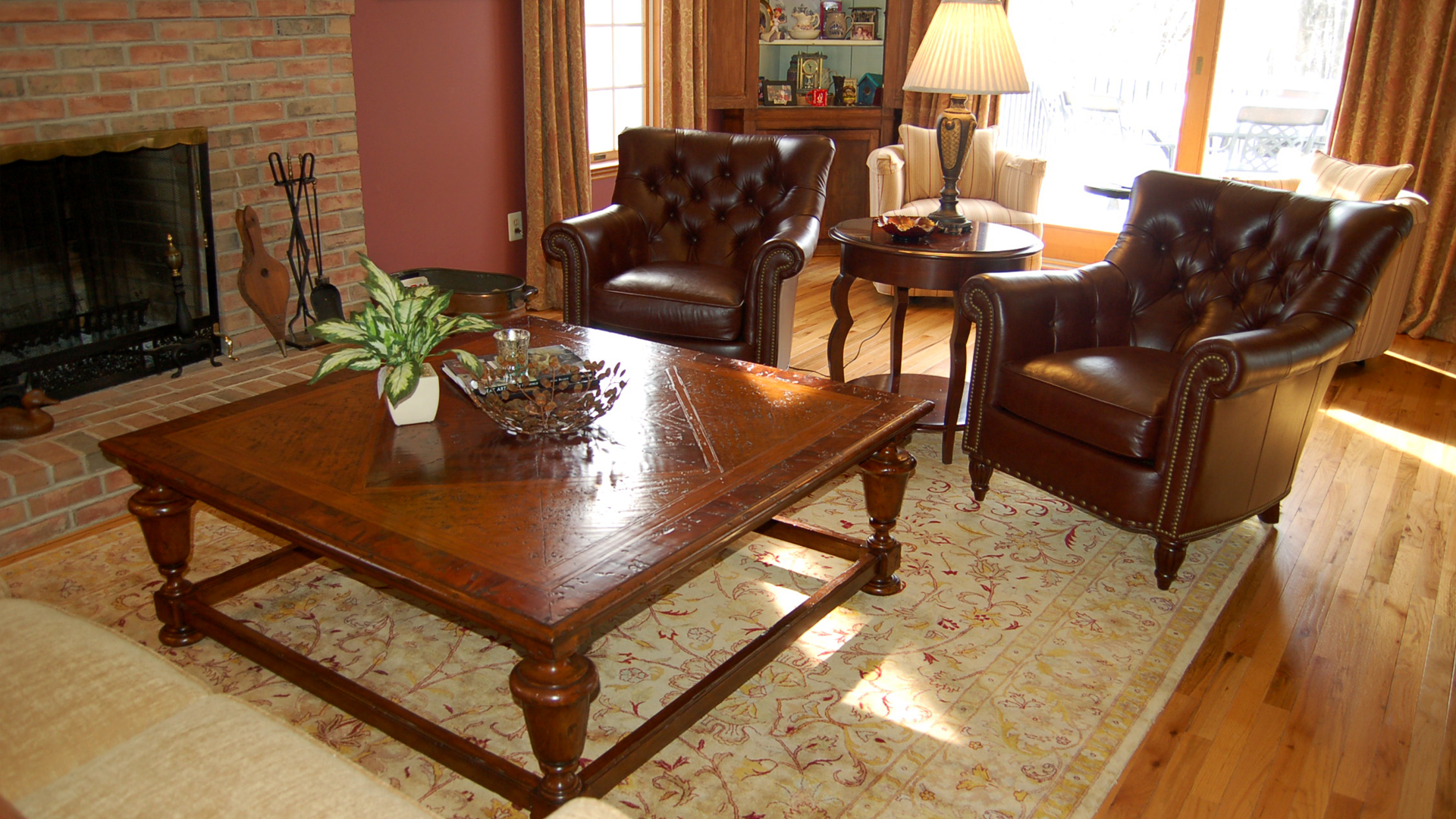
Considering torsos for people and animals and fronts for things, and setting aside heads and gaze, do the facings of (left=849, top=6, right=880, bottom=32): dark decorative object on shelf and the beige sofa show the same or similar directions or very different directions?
very different directions

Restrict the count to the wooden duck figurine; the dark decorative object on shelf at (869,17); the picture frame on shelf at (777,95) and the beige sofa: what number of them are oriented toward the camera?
2

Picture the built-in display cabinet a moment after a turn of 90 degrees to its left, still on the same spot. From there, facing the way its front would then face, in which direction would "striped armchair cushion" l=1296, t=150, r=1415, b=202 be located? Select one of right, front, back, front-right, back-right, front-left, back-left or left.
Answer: front-right

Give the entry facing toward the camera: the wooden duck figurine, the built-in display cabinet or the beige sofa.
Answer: the built-in display cabinet

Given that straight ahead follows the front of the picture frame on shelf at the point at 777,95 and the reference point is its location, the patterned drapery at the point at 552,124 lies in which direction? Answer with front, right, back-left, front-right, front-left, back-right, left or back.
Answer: front-right

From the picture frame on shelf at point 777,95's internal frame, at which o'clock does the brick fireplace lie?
The brick fireplace is roughly at 1 o'clock from the picture frame on shelf.

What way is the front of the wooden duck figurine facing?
to the viewer's right

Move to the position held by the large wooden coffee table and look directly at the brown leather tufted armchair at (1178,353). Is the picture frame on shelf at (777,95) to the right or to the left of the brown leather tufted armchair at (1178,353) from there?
left

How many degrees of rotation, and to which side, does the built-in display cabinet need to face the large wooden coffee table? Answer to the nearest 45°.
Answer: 0° — it already faces it

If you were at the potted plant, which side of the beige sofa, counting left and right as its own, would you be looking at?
front

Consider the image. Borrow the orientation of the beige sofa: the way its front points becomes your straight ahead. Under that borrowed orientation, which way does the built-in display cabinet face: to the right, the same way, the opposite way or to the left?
the opposite way

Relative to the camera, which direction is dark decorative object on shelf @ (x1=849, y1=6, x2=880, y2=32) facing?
toward the camera

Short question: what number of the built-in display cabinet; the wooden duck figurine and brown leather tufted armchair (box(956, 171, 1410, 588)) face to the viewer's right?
1

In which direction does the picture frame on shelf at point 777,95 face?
toward the camera

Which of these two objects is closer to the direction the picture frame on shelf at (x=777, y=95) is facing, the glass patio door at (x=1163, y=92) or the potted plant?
the potted plant

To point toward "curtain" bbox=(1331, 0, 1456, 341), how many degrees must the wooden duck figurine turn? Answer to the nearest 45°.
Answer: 0° — it already faces it

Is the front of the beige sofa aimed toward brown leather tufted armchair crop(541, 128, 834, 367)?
yes

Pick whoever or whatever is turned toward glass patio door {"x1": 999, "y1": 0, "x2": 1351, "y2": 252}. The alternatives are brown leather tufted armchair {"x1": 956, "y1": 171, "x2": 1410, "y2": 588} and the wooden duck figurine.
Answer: the wooden duck figurine

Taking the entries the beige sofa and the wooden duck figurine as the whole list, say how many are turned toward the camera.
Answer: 0

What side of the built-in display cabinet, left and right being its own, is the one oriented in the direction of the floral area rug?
front

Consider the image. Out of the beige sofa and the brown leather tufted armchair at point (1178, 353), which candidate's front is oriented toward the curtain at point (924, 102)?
the beige sofa
